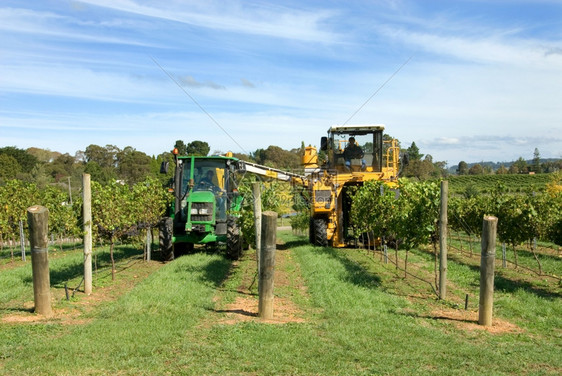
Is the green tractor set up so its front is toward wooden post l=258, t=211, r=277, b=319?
yes

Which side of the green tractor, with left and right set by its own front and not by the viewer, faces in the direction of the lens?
front

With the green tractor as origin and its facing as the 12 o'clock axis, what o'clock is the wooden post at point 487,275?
The wooden post is roughly at 11 o'clock from the green tractor.

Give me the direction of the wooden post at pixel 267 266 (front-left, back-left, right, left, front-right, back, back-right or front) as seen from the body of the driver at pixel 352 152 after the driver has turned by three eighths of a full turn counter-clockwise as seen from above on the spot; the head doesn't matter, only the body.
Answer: back-right

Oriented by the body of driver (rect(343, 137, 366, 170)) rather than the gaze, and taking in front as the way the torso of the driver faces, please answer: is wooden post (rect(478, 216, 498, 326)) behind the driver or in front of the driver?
in front

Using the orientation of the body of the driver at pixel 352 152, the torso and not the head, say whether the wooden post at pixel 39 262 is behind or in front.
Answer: in front

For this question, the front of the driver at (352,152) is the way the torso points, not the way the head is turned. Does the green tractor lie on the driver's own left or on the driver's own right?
on the driver's own right
